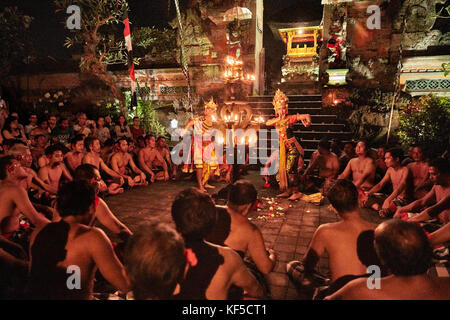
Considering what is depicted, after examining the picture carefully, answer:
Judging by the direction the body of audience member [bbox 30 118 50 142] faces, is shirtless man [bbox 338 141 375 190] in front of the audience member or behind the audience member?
in front

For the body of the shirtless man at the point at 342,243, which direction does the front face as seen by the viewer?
away from the camera

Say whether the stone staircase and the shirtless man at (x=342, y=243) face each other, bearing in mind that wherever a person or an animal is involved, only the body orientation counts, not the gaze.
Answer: yes

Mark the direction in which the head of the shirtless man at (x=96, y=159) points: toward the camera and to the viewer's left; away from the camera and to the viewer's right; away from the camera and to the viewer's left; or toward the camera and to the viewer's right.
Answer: toward the camera and to the viewer's right

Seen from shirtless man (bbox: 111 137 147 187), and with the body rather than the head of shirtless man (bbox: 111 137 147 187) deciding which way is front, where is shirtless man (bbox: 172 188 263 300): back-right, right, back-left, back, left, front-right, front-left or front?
front-right

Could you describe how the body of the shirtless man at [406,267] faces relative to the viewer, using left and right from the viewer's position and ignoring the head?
facing away from the viewer

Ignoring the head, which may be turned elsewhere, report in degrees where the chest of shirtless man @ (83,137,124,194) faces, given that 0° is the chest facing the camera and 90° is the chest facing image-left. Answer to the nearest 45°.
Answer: approximately 315°

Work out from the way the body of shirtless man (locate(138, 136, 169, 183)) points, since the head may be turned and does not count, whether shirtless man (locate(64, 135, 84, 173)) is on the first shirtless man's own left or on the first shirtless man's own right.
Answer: on the first shirtless man's own right

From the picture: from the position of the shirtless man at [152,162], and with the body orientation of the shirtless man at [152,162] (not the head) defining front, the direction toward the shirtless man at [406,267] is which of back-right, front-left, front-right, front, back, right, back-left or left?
front-right

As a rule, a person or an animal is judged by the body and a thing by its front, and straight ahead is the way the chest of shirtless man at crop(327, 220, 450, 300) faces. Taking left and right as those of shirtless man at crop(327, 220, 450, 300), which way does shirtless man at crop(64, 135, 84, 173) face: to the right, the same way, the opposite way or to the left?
to the right

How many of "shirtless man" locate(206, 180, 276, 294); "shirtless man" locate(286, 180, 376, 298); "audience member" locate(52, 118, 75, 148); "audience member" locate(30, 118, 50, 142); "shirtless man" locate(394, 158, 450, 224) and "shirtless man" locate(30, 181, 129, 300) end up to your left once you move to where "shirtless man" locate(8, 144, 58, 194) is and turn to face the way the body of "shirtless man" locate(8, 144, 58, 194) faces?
2

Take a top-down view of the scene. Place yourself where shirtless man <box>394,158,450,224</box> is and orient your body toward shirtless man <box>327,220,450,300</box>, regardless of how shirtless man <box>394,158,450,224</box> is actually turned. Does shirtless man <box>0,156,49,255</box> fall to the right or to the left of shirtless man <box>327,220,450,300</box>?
right

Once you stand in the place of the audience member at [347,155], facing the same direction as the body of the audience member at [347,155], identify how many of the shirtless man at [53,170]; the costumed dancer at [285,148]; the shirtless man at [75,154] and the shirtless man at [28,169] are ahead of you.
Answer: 4

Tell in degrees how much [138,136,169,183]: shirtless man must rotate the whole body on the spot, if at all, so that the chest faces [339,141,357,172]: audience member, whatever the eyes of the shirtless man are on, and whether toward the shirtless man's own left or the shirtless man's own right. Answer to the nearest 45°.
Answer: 0° — they already face them

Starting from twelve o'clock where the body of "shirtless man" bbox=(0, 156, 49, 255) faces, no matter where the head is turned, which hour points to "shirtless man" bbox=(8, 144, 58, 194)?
"shirtless man" bbox=(8, 144, 58, 194) is roughly at 9 o'clock from "shirtless man" bbox=(0, 156, 49, 255).

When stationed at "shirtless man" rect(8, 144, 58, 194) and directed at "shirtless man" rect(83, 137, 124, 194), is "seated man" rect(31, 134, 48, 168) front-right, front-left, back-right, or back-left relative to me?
front-left

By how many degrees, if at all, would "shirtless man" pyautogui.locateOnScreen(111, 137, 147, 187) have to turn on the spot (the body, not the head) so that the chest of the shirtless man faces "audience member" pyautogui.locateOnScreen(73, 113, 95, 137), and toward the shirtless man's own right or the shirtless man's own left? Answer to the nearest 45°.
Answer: approximately 180°
